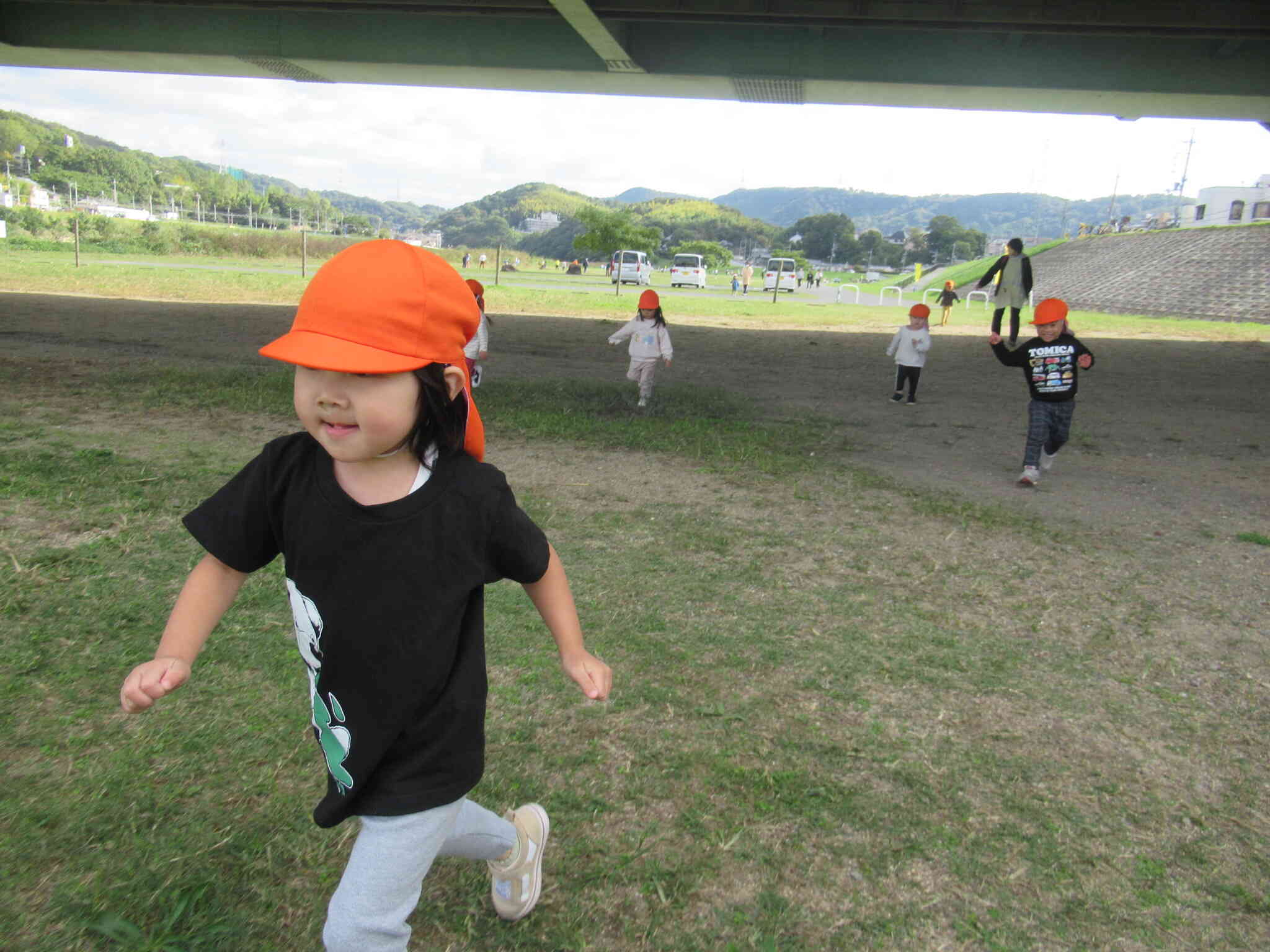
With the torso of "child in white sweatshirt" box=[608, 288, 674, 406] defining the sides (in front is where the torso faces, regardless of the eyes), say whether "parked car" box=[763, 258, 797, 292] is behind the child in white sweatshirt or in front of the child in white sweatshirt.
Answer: behind

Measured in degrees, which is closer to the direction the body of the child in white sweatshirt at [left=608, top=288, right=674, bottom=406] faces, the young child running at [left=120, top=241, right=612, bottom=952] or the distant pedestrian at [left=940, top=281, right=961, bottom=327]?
the young child running

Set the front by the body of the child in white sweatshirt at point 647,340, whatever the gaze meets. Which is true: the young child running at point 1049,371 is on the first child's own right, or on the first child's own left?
on the first child's own left

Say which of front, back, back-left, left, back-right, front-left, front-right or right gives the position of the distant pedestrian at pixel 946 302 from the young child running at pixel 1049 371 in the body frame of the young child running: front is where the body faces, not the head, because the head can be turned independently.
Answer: back

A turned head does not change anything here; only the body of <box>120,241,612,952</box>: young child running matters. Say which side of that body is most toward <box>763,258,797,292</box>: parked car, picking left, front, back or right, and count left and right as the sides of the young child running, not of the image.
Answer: back

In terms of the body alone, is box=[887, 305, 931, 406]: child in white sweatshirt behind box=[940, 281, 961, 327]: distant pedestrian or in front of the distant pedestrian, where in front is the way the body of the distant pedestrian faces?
in front

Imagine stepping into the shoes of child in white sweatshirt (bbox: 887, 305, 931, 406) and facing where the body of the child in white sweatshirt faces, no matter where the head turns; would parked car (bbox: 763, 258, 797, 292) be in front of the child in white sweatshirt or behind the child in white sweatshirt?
behind

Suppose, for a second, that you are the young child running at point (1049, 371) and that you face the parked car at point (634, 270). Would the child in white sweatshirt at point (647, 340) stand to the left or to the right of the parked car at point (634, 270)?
left

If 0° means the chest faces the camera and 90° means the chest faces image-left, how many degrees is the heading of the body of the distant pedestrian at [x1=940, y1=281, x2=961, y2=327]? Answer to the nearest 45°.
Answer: approximately 0°
